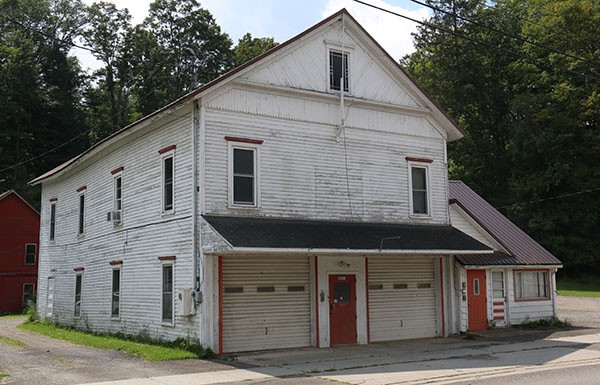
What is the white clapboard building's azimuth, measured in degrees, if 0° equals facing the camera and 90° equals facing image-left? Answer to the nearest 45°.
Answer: approximately 315°

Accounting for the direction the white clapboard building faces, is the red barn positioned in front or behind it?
behind
